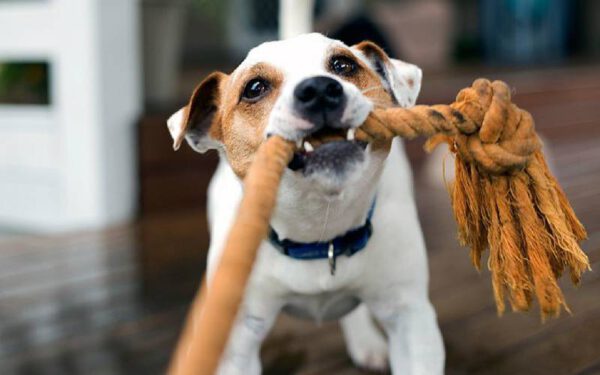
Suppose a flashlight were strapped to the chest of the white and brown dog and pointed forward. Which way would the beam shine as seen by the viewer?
toward the camera
